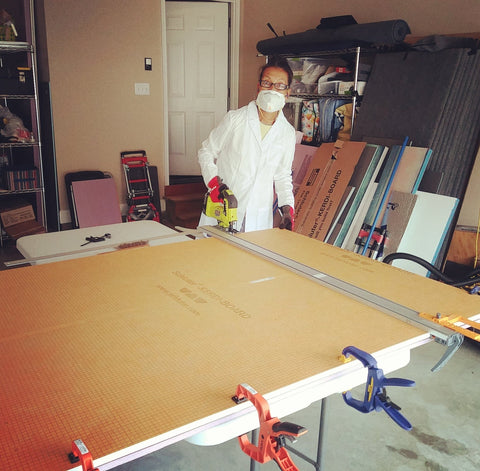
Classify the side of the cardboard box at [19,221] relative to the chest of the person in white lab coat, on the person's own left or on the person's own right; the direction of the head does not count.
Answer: on the person's own right

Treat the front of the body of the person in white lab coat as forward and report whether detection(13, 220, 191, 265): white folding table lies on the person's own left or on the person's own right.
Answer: on the person's own right

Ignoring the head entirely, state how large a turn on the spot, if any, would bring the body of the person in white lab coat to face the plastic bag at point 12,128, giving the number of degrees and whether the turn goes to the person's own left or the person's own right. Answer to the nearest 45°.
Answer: approximately 135° to the person's own right

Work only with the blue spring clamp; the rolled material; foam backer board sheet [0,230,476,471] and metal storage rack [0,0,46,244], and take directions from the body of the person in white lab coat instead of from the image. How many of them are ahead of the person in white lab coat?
2

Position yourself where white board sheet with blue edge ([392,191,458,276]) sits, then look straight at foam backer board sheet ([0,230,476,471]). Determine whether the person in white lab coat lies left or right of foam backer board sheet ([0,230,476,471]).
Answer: right

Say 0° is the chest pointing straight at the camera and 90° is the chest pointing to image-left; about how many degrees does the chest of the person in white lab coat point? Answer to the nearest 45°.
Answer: approximately 0°

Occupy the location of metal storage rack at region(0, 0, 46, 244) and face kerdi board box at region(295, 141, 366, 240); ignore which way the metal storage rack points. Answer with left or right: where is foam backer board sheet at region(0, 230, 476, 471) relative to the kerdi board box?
right

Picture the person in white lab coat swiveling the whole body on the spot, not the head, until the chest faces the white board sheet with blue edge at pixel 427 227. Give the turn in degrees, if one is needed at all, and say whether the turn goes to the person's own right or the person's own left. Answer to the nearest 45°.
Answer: approximately 135° to the person's own left

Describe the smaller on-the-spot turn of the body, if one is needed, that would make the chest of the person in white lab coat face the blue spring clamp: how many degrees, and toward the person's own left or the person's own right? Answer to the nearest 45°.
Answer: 0° — they already face it

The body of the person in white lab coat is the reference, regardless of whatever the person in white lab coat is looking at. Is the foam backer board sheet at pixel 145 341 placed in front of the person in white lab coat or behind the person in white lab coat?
in front

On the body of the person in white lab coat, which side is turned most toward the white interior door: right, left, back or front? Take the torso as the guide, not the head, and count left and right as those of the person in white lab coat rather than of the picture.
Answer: back
